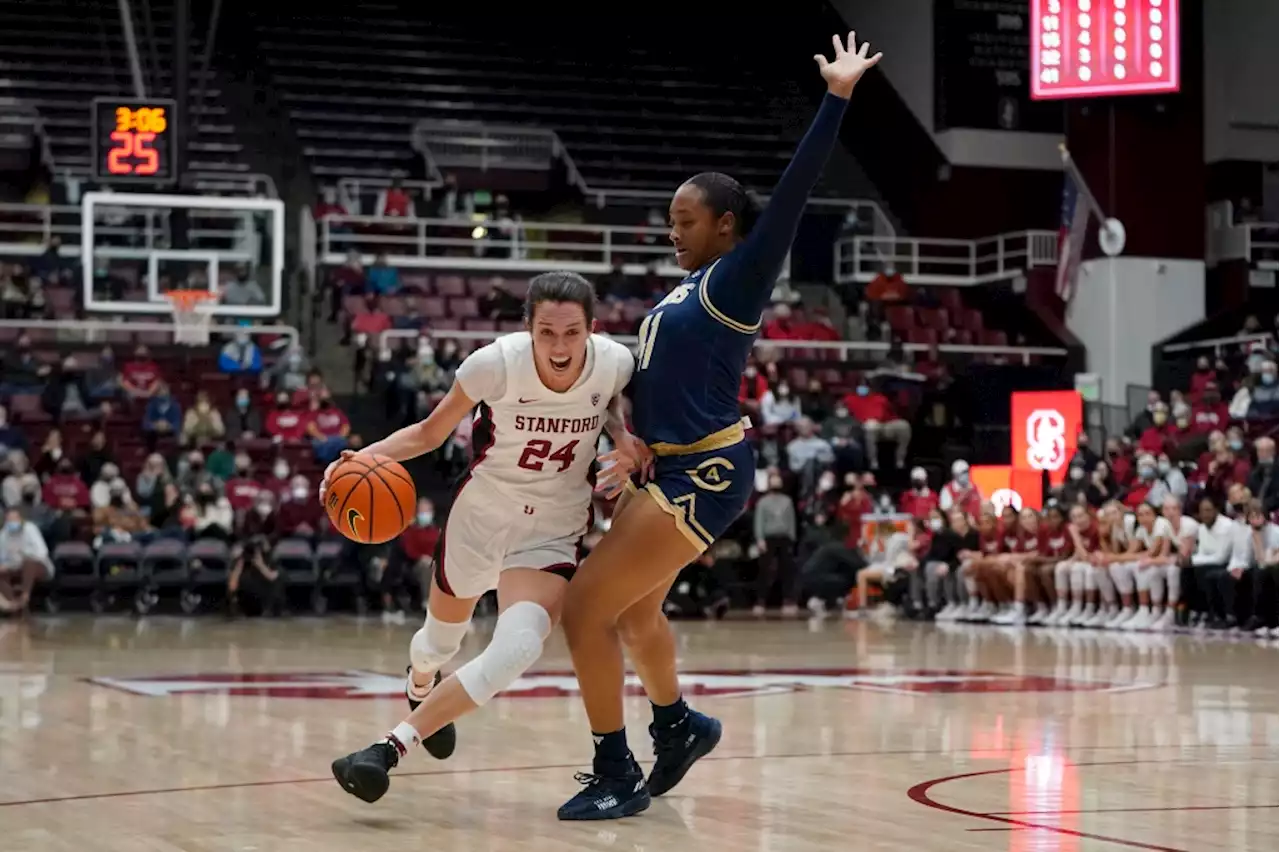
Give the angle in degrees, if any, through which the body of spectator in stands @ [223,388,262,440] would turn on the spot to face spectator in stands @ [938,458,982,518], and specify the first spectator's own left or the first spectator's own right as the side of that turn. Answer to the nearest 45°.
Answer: approximately 90° to the first spectator's own left

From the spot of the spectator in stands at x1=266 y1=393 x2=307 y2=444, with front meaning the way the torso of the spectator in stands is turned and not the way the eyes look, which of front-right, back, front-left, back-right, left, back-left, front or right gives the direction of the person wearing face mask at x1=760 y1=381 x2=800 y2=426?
left

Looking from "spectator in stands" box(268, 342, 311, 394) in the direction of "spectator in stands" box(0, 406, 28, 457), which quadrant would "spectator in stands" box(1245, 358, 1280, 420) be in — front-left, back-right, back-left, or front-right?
back-left

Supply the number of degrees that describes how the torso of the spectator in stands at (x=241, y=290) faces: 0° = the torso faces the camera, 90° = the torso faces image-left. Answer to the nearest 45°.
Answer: approximately 0°

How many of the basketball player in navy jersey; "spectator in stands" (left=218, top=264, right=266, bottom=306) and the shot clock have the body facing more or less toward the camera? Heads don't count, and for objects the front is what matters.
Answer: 2

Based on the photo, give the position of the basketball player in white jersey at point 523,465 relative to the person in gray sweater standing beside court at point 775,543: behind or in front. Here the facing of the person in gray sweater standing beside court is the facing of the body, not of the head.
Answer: in front

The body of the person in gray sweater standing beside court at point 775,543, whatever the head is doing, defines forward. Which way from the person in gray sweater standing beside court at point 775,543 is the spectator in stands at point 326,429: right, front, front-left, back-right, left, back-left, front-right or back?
right

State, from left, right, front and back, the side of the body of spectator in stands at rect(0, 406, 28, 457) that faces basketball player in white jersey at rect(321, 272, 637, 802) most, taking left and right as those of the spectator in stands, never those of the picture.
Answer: front

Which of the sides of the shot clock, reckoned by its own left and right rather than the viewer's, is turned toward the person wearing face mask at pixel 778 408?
left

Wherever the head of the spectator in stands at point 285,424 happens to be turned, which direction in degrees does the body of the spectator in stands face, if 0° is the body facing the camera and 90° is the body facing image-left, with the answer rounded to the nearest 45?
approximately 0°

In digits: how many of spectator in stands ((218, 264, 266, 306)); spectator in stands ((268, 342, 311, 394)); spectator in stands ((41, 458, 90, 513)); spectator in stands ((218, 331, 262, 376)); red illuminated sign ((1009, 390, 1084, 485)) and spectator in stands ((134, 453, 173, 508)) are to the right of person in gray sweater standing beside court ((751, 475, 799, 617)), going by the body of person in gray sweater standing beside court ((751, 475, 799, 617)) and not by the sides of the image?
5
